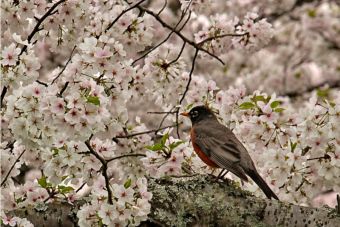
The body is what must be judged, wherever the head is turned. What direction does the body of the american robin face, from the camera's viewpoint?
to the viewer's left
